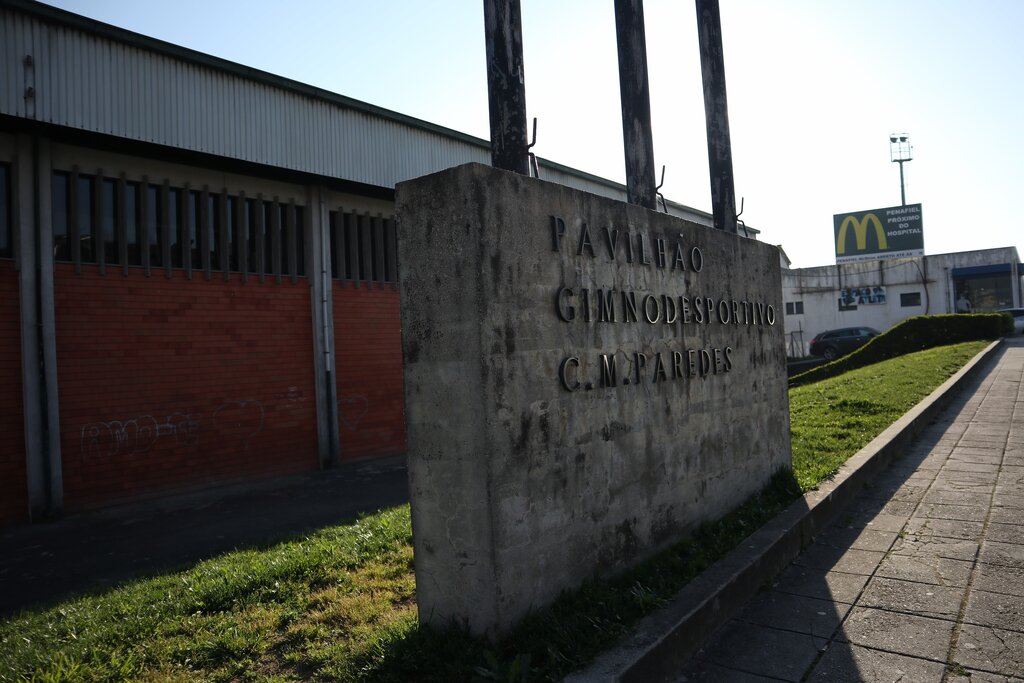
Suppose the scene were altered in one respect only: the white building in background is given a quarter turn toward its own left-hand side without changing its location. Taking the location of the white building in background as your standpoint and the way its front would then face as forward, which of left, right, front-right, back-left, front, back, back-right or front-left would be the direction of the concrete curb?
right

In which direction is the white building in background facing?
toward the camera

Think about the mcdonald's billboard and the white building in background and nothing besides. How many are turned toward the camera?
2

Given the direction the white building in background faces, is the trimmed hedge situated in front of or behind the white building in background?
in front

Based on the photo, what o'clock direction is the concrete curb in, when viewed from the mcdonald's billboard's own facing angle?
The concrete curb is roughly at 12 o'clock from the mcdonald's billboard.

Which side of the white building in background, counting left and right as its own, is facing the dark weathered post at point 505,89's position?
front

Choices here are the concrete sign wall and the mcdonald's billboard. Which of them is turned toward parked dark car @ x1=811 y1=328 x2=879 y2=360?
the mcdonald's billboard

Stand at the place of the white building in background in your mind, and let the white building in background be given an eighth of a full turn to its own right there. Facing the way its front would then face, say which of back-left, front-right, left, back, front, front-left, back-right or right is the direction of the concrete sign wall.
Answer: front-left
